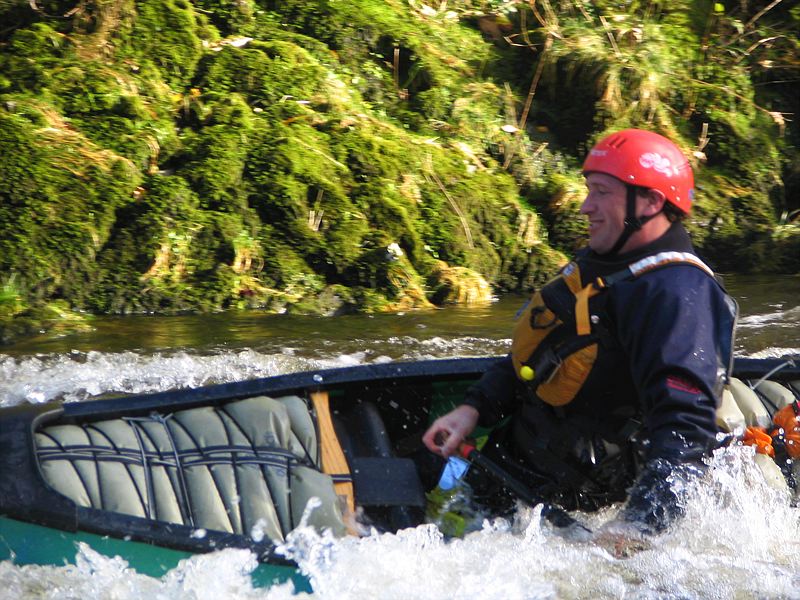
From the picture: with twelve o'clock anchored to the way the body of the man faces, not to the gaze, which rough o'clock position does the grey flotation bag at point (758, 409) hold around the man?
The grey flotation bag is roughly at 6 o'clock from the man.

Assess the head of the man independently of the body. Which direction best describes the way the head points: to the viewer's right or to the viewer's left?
to the viewer's left

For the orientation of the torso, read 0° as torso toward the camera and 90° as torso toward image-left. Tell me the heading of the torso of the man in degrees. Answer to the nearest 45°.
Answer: approximately 45°
